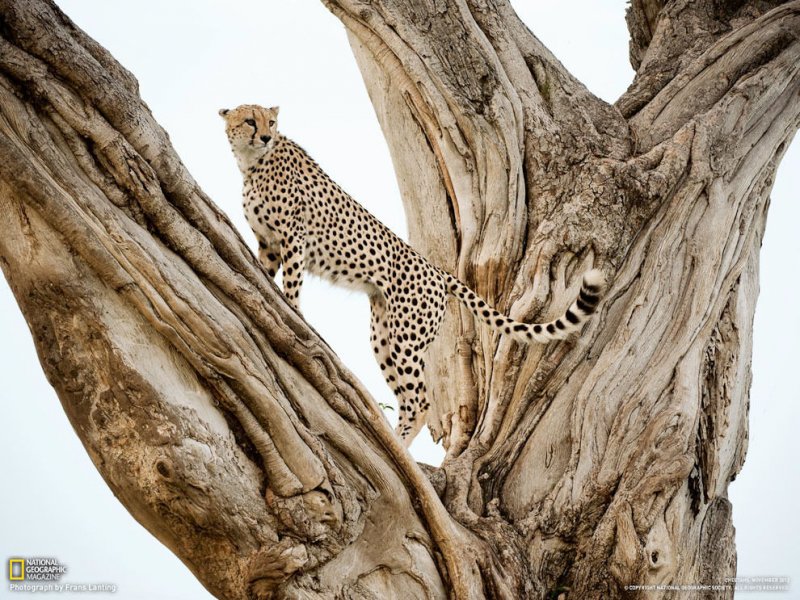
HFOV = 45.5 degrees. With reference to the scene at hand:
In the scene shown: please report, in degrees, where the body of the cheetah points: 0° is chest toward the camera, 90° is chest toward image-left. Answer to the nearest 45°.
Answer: approximately 90°
